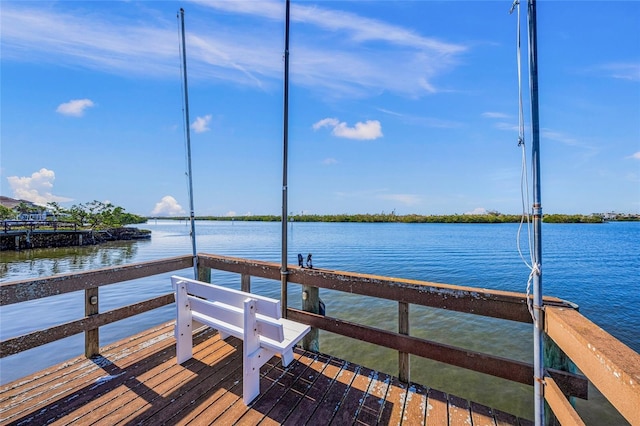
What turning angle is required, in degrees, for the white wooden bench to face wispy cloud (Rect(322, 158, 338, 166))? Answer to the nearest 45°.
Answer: approximately 45° to its left

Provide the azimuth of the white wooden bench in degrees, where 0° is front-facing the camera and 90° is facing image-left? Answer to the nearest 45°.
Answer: approximately 225°

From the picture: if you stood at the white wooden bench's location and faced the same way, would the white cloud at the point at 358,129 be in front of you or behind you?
in front

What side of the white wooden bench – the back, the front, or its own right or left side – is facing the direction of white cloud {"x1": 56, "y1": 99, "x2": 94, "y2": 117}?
left
